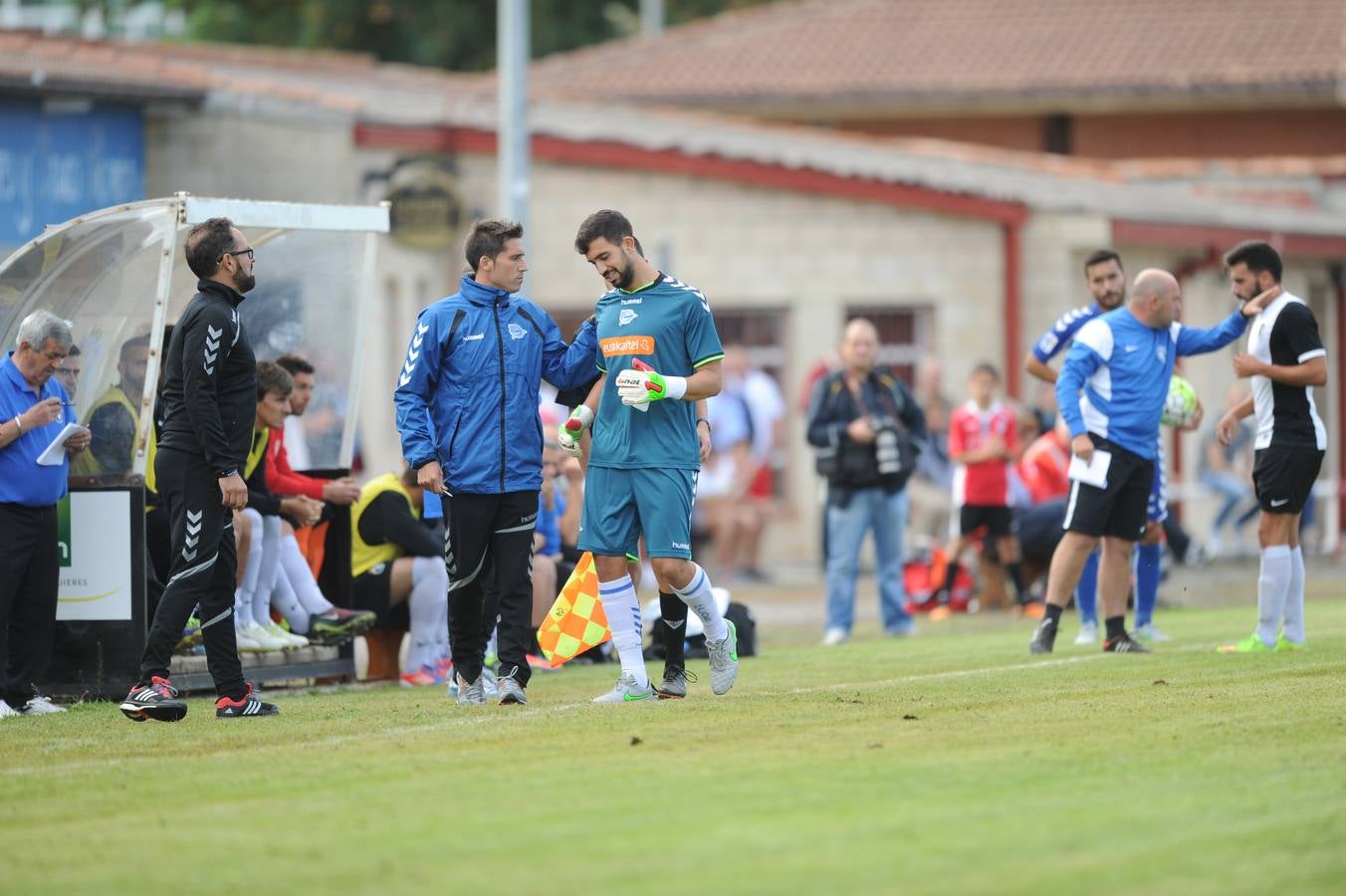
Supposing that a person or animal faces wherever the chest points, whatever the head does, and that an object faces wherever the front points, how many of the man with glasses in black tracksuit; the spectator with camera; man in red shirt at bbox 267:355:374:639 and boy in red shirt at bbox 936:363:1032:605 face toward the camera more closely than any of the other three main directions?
2

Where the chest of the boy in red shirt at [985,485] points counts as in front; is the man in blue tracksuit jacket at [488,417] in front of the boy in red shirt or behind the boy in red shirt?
in front

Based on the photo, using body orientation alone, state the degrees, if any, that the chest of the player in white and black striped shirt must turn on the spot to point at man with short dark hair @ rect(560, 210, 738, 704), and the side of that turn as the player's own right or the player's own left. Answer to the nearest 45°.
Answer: approximately 45° to the player's own left

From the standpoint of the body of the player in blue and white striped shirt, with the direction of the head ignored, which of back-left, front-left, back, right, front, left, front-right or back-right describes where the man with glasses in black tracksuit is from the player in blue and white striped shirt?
right

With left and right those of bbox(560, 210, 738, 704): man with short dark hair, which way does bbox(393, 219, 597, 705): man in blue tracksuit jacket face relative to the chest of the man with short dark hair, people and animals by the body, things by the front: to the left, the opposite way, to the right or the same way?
to the left

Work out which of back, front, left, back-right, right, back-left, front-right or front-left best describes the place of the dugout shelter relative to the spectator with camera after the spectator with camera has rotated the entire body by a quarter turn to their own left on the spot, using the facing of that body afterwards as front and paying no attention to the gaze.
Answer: back-right

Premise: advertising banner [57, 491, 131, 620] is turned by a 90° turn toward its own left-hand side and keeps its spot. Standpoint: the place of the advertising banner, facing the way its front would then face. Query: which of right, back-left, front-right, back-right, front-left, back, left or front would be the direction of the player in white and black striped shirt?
front

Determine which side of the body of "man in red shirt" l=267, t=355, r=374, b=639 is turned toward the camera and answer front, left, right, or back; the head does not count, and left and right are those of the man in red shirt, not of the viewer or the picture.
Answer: right

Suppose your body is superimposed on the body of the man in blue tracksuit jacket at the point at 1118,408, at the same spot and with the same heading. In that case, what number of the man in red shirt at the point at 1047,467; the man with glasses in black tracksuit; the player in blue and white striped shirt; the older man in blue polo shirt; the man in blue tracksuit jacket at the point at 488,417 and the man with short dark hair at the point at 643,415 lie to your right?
4

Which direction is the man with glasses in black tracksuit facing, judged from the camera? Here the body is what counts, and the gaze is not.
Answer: to the viewer's right
